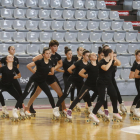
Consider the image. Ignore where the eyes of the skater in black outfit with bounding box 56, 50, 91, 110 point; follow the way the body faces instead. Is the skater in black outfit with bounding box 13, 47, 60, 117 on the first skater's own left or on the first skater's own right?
on the first skater's own right

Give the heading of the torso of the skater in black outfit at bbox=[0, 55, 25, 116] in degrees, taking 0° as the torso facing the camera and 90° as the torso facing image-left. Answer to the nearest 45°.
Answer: approximately 0°

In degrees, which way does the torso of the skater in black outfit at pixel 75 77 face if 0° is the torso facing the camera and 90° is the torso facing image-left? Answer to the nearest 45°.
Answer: approximately 315°

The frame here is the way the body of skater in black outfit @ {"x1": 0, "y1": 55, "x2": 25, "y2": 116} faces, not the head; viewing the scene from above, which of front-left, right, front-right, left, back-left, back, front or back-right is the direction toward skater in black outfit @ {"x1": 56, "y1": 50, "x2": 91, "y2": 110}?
left

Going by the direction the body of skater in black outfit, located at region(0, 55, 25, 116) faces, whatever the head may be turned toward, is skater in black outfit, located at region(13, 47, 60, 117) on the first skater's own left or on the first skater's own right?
on the first skater's own left

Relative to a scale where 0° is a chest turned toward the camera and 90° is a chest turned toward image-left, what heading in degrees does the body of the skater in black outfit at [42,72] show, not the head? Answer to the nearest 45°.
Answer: approximately 315°

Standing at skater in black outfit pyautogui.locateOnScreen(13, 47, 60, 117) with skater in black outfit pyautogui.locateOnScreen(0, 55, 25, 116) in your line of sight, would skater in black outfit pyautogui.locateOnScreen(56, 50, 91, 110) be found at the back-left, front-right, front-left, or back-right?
back-right
